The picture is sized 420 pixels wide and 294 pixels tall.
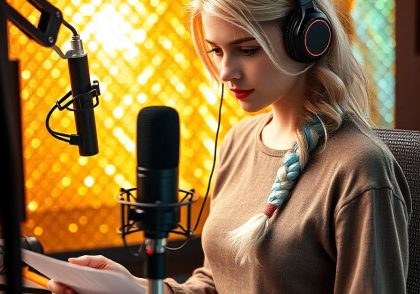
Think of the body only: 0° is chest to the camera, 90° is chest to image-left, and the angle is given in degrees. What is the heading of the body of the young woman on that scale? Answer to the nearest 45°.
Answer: approximately 45°
